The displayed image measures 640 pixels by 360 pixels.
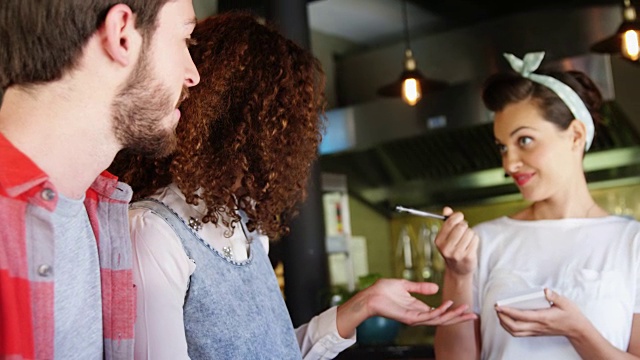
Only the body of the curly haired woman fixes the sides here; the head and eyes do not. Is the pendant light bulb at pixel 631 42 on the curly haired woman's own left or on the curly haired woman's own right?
on the curly haired woman's own left

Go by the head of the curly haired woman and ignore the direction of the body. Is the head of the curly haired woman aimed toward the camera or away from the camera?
away from the camera

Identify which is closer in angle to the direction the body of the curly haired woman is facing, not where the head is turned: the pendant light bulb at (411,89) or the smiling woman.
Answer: the smiling woman

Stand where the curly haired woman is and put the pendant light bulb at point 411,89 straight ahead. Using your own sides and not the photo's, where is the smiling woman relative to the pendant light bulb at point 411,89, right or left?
right
